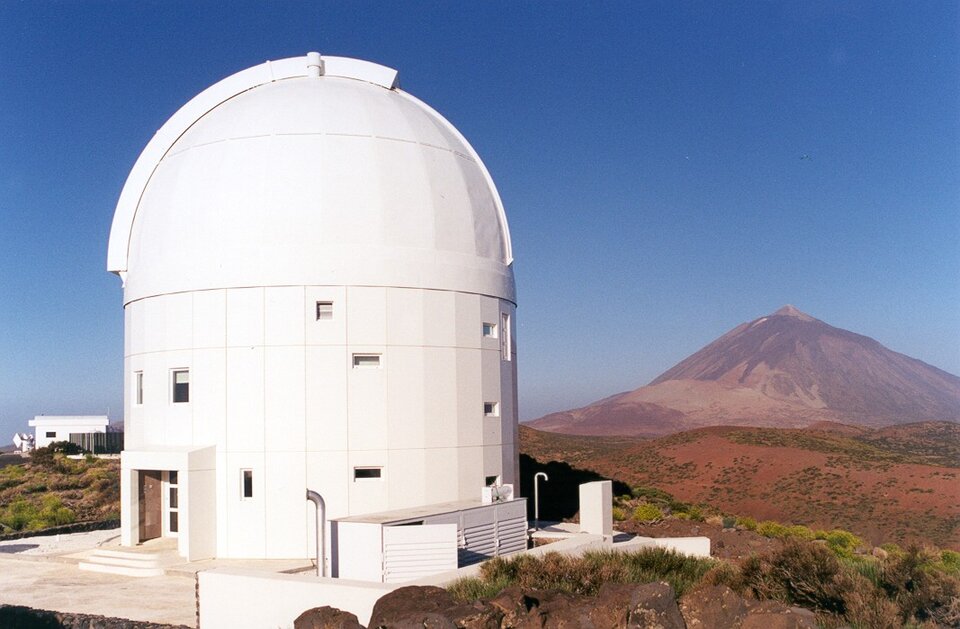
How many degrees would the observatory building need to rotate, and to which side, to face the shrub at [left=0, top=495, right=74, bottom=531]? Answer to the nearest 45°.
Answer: approximately 90° to its right

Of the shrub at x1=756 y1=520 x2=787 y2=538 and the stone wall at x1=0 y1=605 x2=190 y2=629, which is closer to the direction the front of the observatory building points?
the stone wall

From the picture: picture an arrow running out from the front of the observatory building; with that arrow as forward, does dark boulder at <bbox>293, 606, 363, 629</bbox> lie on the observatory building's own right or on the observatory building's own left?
on the observatory building's own left

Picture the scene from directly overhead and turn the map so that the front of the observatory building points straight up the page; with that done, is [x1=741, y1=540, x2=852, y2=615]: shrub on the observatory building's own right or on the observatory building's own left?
on the observatory building's own left

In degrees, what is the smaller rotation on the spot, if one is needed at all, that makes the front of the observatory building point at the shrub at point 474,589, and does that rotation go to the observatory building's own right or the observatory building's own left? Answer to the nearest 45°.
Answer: approximately 45° to the observatory building's own left

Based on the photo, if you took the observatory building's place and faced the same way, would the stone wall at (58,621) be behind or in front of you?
in front

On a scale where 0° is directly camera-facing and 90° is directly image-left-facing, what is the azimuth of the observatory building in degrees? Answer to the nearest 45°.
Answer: approximately 45°

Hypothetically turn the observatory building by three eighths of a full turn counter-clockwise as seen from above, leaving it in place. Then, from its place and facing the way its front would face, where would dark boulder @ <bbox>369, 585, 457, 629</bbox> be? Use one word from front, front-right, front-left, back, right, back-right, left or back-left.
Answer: right

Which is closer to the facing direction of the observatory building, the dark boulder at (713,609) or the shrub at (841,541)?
the dark boulder

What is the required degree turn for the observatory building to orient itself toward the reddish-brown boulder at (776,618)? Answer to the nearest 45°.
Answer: approximately 45° to its left

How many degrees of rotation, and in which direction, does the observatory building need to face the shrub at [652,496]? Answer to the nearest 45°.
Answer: approximately 180°

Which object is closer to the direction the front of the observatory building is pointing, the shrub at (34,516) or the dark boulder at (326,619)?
the dark boulder

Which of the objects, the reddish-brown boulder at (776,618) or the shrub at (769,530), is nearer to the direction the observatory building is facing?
the reddish-brown boulder
